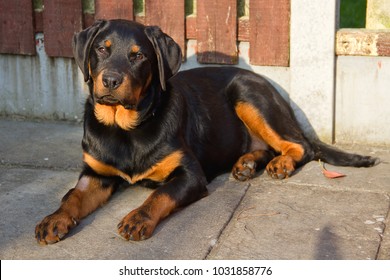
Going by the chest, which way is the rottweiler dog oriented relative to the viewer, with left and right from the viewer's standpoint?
facing the viewer and to the left of the viewer

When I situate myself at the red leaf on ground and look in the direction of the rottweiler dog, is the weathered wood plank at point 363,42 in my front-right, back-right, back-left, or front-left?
back-right

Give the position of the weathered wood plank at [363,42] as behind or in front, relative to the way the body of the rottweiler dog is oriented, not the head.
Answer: behind

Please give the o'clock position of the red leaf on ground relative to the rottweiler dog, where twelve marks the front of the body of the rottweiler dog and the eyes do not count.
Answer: The red leaf on ground is roughly at 7 o'clock from the rottweiler dog.

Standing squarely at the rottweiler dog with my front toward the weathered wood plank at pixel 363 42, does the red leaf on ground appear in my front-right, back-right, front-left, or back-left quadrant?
front-right
